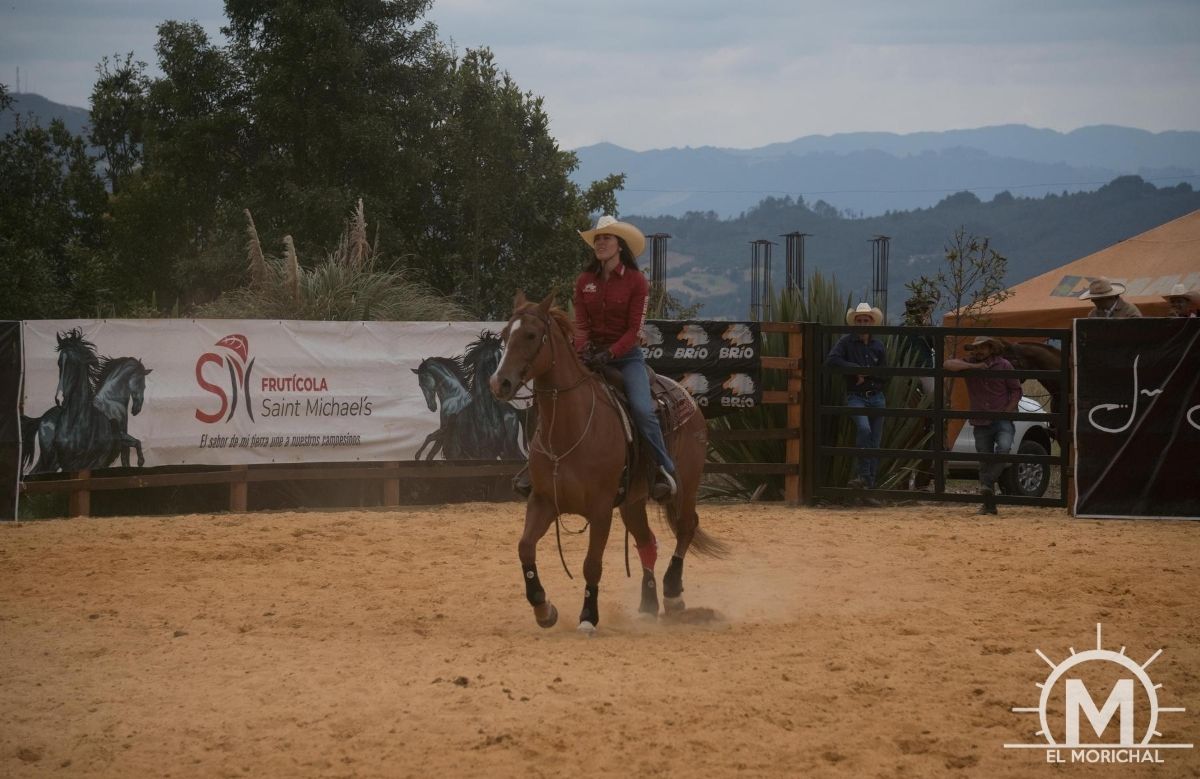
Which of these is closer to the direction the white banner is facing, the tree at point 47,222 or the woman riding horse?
the woman riding horse

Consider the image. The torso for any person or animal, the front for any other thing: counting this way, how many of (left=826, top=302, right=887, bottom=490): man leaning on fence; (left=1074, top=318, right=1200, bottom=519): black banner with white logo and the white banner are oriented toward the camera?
3

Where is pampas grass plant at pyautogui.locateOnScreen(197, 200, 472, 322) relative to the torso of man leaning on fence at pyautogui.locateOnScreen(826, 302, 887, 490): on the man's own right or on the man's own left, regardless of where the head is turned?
on the man's own right

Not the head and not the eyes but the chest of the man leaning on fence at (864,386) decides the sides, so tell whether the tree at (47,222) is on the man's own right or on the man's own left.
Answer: on the man's own right

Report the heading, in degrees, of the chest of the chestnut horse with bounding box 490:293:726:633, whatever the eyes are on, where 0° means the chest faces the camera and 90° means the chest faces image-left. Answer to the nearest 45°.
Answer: approximately 45°

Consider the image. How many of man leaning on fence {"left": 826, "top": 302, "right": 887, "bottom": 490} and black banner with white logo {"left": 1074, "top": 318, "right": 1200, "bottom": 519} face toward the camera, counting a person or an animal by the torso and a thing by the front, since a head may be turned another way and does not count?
2

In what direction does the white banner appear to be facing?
toward the camera

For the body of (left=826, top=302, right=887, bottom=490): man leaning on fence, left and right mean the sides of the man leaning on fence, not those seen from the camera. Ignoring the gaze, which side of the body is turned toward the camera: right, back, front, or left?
front

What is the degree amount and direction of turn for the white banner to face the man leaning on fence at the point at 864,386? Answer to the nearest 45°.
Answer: approximately 90° to its left

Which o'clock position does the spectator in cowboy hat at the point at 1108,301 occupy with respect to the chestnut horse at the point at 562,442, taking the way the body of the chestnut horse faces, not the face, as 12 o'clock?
The spectator in cowboy hat is roughly at 6 o'clock from the chestnut horse.

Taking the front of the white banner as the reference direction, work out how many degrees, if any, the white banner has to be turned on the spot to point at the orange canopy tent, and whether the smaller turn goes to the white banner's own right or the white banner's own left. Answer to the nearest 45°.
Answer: approximately 90° to the white banner's own left

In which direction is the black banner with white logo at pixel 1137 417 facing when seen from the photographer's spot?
facing the viewer
